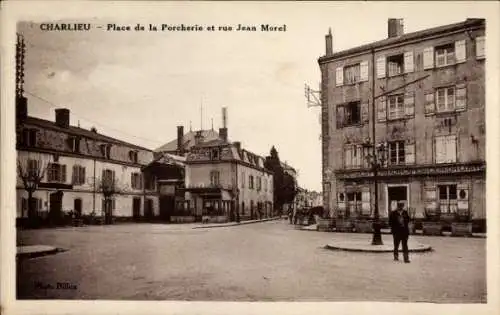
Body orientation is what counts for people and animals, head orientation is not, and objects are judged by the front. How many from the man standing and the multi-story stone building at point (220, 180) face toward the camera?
2

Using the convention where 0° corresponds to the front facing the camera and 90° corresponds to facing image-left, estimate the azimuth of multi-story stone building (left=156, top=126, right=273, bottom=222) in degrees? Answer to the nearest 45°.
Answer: approximately 0°

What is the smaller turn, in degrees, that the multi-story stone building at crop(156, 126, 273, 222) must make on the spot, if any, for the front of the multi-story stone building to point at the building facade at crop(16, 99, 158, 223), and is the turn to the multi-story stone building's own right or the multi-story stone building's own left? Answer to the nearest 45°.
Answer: approximately 90° to the multi-story stone building's own right

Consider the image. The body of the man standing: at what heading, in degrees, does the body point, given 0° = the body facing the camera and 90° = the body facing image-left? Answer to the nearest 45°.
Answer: approximately 0°

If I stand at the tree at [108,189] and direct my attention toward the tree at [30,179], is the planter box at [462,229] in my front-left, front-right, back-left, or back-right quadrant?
back-left
